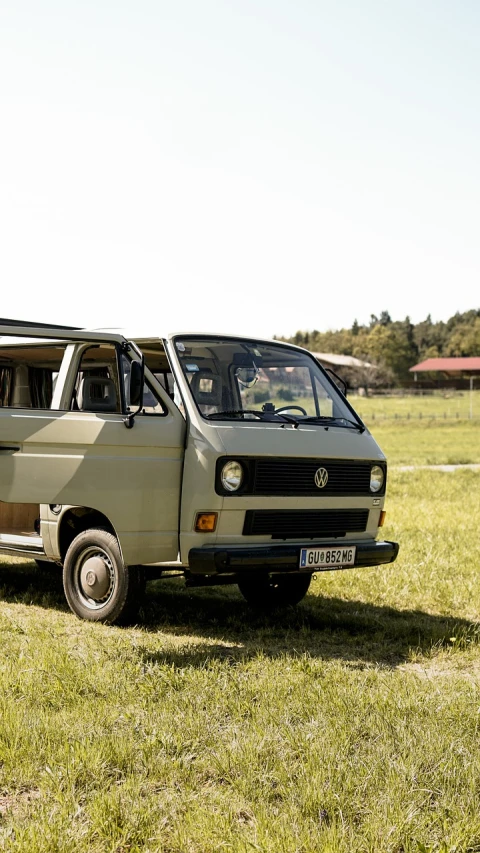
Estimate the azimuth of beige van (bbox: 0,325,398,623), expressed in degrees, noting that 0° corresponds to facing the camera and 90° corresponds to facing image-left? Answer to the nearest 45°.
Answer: approximately 315°
